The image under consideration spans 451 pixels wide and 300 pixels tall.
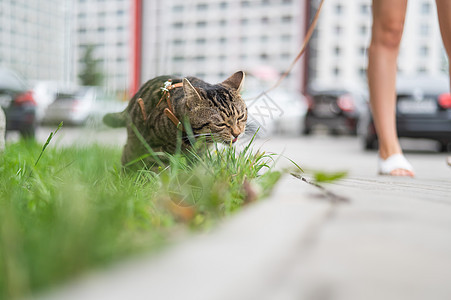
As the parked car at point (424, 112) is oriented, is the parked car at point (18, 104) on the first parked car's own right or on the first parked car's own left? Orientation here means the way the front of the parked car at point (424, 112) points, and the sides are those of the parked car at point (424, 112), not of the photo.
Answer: on the first parked car's own left

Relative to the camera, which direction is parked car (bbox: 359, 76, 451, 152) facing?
away from the camera

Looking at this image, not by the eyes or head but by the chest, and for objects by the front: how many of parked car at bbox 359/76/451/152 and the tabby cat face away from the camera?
1

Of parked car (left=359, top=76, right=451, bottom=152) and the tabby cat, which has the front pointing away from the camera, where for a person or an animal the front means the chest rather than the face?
the parked car

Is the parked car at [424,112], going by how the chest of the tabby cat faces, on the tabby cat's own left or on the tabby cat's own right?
on the tabby cat's own left

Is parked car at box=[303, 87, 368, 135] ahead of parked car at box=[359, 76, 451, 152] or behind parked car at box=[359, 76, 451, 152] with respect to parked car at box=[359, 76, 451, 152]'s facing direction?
ahead

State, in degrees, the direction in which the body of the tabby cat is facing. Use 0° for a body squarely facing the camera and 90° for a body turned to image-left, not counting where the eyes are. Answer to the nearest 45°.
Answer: approximately 315°

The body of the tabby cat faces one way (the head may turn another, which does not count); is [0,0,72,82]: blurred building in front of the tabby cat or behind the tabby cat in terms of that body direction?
behind

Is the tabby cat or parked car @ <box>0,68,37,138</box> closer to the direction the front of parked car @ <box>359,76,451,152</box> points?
the parked car
